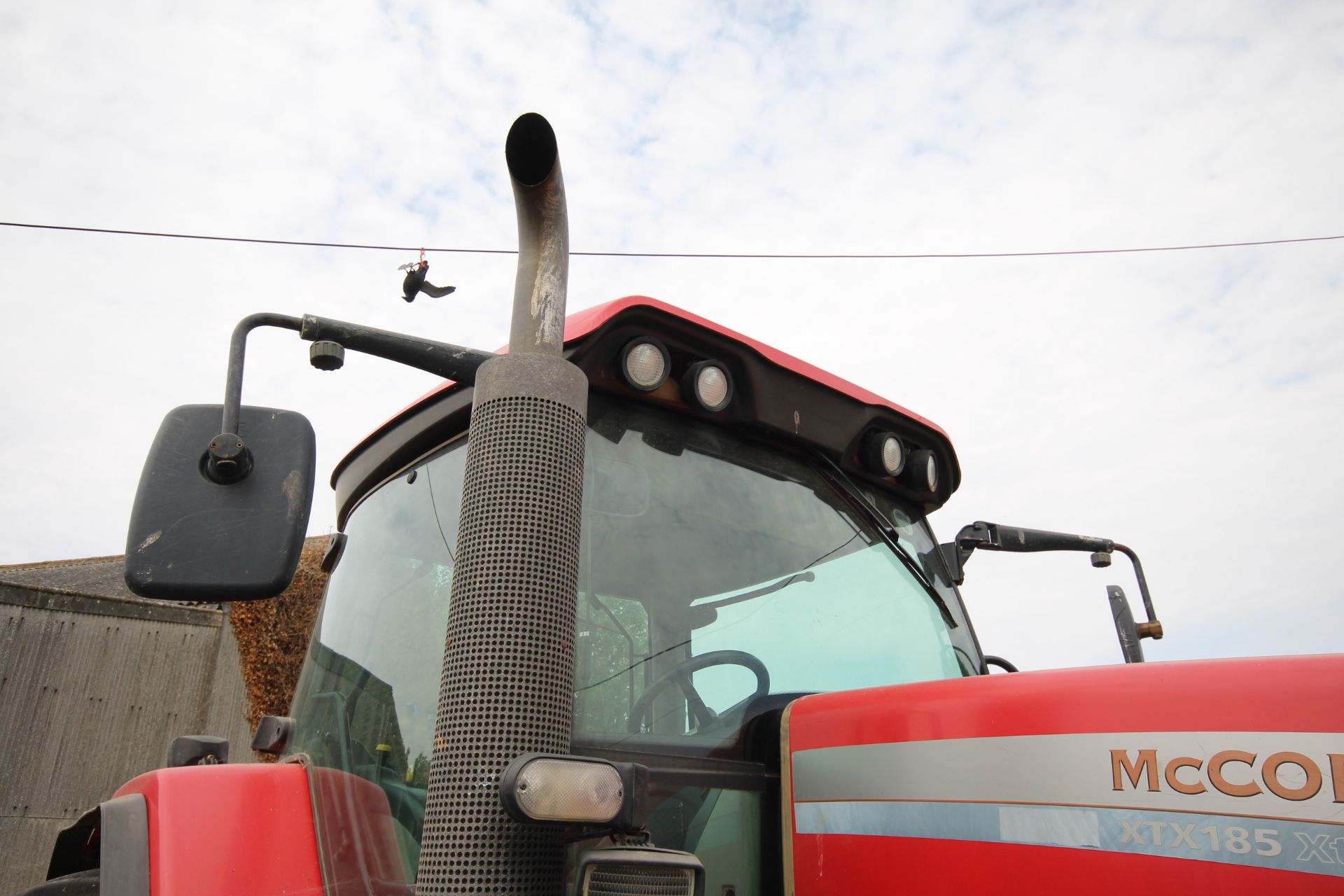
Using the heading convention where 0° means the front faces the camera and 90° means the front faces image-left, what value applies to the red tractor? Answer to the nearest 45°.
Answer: approximately 315°
